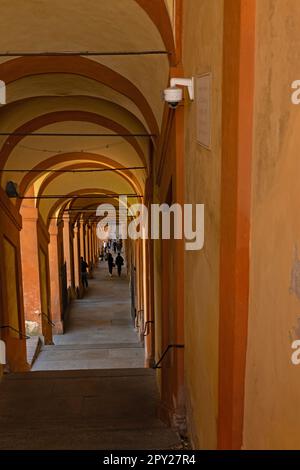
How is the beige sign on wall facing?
to the viewer's left

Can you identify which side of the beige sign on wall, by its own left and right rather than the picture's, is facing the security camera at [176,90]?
right
